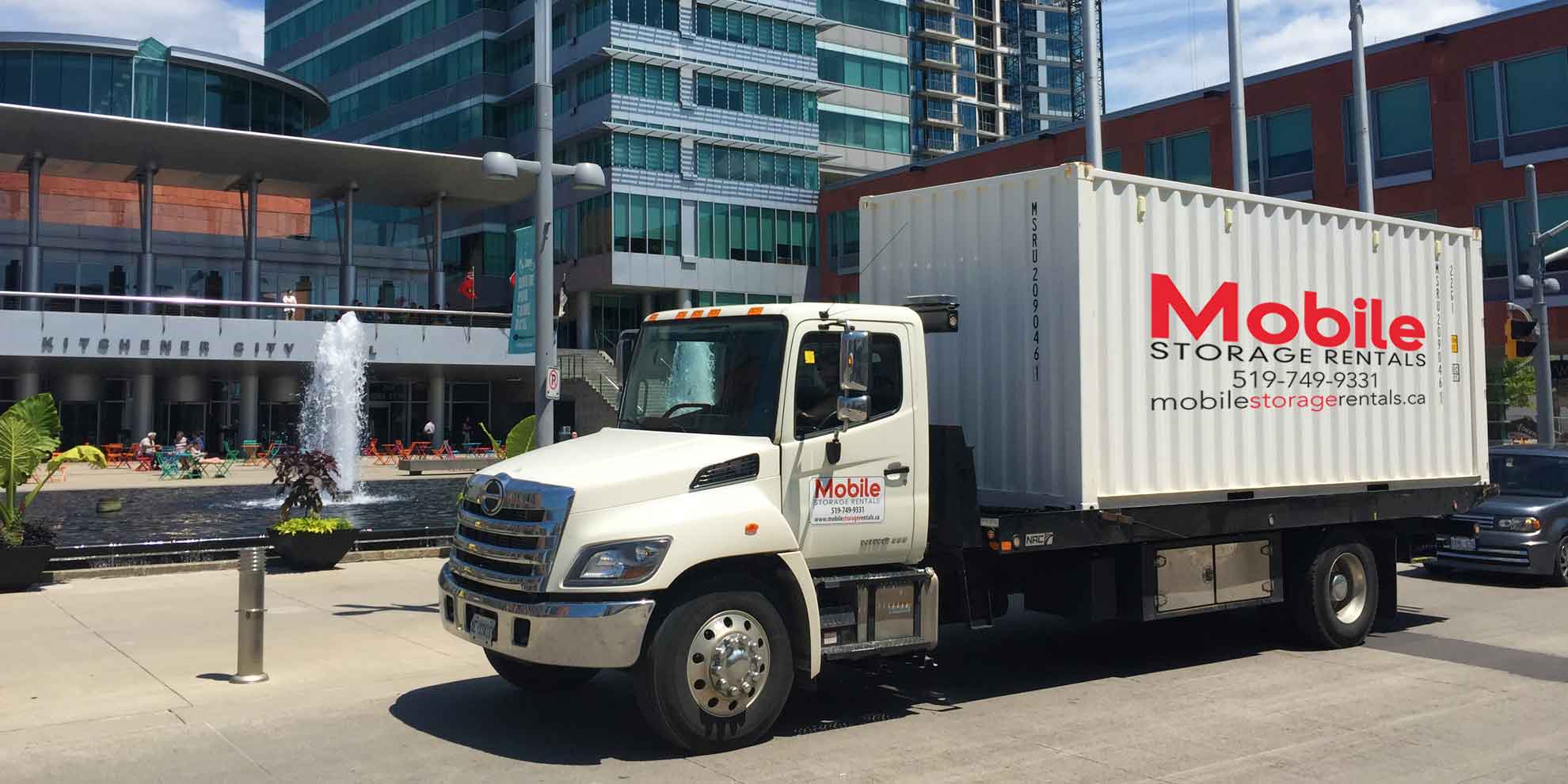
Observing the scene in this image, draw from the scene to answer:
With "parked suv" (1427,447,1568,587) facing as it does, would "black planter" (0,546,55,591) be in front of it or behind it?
in front

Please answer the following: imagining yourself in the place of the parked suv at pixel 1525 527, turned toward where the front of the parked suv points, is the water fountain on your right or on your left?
on your right

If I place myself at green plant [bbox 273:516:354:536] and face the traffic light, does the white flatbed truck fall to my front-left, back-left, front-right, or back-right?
front-right

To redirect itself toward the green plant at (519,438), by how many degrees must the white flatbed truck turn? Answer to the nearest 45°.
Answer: approximately 90° to its right

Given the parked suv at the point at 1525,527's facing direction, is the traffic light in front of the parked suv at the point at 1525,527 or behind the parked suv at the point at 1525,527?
behind

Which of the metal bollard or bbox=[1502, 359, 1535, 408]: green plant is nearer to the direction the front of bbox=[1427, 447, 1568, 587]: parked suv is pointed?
the metal bollard

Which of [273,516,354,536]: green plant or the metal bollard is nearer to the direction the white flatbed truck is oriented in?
the metal bollard

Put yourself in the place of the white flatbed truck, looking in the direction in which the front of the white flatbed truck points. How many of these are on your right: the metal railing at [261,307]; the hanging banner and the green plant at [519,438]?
3

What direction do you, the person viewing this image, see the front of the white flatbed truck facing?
facing the viewer and to the left of the viewer

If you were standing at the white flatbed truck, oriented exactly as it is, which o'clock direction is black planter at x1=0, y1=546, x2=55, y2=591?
The black planter is roughly at 2 o'clock from the white flatbed truck.

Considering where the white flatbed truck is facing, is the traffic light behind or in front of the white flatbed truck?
behind

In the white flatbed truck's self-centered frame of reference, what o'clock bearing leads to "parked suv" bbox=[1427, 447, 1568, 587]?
The parked suv is roughly at 6 o'clock from the white flatbed truck.

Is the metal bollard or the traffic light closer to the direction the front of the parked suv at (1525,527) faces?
the metal bollard

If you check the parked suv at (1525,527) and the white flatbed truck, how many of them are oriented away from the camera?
0

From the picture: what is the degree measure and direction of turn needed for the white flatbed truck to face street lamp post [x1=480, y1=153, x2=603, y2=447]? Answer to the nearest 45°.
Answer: approximately 90° to its right

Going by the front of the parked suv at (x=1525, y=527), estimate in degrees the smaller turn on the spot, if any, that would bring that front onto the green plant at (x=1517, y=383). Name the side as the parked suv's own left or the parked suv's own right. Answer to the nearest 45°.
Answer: approximately 135° to the parked suv's own right

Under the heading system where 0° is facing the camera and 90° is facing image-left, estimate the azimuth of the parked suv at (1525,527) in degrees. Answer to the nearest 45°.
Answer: approximately 45°
